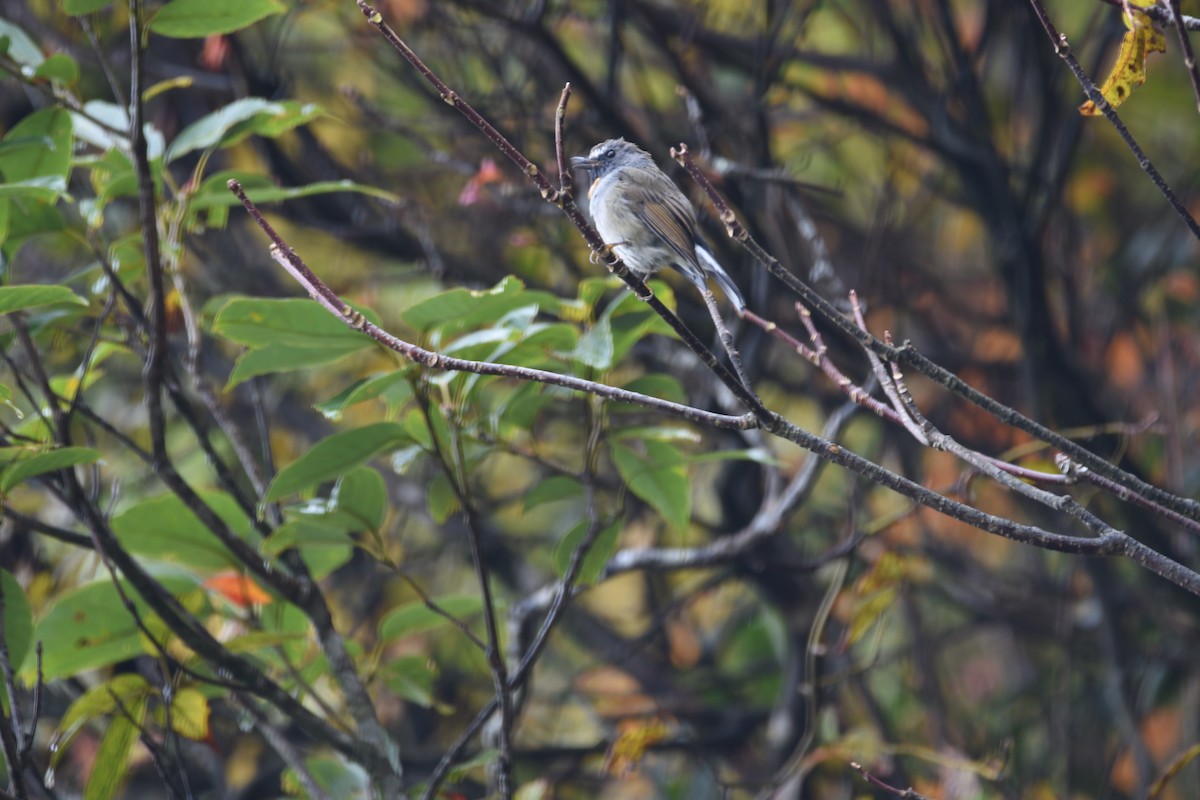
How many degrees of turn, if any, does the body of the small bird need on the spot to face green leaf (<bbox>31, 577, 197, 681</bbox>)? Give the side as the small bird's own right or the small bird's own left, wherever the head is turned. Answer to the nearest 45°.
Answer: approximately 45° to the small bird's own left

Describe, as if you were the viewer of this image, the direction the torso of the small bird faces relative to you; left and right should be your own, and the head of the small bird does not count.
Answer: facing to the left of the viewer

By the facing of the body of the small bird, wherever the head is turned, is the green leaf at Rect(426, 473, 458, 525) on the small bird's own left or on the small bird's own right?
on the small bird's own left

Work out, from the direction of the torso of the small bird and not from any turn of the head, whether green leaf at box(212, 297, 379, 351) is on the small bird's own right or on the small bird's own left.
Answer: on the small bird's own right
